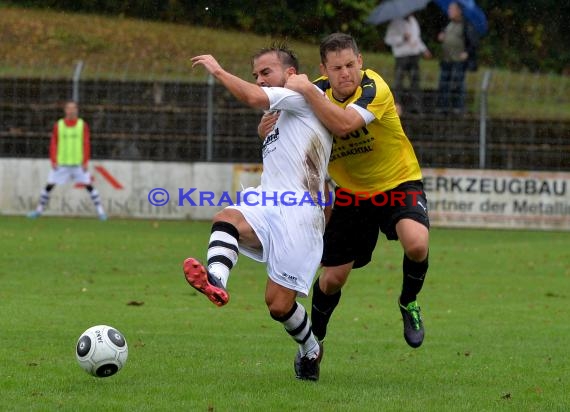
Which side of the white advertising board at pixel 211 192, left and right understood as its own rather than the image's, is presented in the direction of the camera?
front

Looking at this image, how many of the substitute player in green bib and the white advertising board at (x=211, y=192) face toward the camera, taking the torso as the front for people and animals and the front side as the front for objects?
2

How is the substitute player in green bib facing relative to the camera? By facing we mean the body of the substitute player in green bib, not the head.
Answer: toward the camera

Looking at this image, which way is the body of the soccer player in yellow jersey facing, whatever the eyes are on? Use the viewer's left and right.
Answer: facing the viewer and to the left of the viewer

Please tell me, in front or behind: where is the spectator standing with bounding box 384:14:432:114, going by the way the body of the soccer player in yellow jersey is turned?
behind

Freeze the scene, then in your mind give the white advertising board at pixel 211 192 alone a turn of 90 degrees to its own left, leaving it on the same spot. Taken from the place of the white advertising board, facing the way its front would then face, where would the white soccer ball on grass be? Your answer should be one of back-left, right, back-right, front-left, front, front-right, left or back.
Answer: right

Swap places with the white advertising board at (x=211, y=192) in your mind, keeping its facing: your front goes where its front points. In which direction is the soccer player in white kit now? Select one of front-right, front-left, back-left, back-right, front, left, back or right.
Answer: front

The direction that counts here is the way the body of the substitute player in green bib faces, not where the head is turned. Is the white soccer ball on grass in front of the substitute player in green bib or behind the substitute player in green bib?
in front

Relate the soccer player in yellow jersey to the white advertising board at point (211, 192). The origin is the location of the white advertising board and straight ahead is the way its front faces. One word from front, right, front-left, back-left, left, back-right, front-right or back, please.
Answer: front

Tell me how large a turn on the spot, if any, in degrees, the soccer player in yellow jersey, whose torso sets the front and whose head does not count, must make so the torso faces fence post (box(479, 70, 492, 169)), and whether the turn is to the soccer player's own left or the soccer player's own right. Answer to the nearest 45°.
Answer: approximately 135° to the soccer player's own right

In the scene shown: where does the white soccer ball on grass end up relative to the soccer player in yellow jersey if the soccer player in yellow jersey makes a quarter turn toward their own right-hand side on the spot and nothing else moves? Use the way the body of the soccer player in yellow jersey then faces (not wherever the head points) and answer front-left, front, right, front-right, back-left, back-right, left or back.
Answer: left

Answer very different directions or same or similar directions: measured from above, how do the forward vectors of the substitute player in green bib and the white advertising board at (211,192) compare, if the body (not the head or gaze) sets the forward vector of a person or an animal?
same or similar directions

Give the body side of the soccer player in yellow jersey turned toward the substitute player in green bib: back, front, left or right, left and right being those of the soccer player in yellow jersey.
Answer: right
